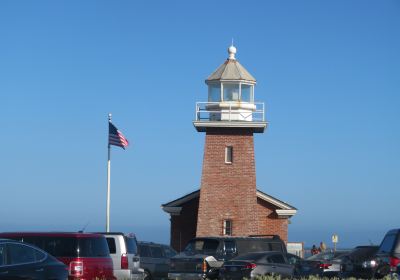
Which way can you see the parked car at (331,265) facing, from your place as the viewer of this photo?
facing away from the viewer and to the right of the viewer

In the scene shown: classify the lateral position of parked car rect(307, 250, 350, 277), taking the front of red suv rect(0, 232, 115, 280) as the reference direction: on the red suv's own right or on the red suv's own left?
on the red suv's own right

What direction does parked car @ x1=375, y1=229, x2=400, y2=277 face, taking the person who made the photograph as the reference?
facing away from the viewer and to the right of the viewer

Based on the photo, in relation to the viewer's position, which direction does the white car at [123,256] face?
facing away from the viewer and to the left of the viewer

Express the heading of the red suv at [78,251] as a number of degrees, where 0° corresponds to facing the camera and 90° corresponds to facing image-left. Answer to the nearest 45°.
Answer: approximately 135°

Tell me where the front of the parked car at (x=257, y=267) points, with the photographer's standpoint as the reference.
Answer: facing away from the viewer and to the right of the viewer

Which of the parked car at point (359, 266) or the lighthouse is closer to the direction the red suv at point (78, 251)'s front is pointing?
the lighthouse
